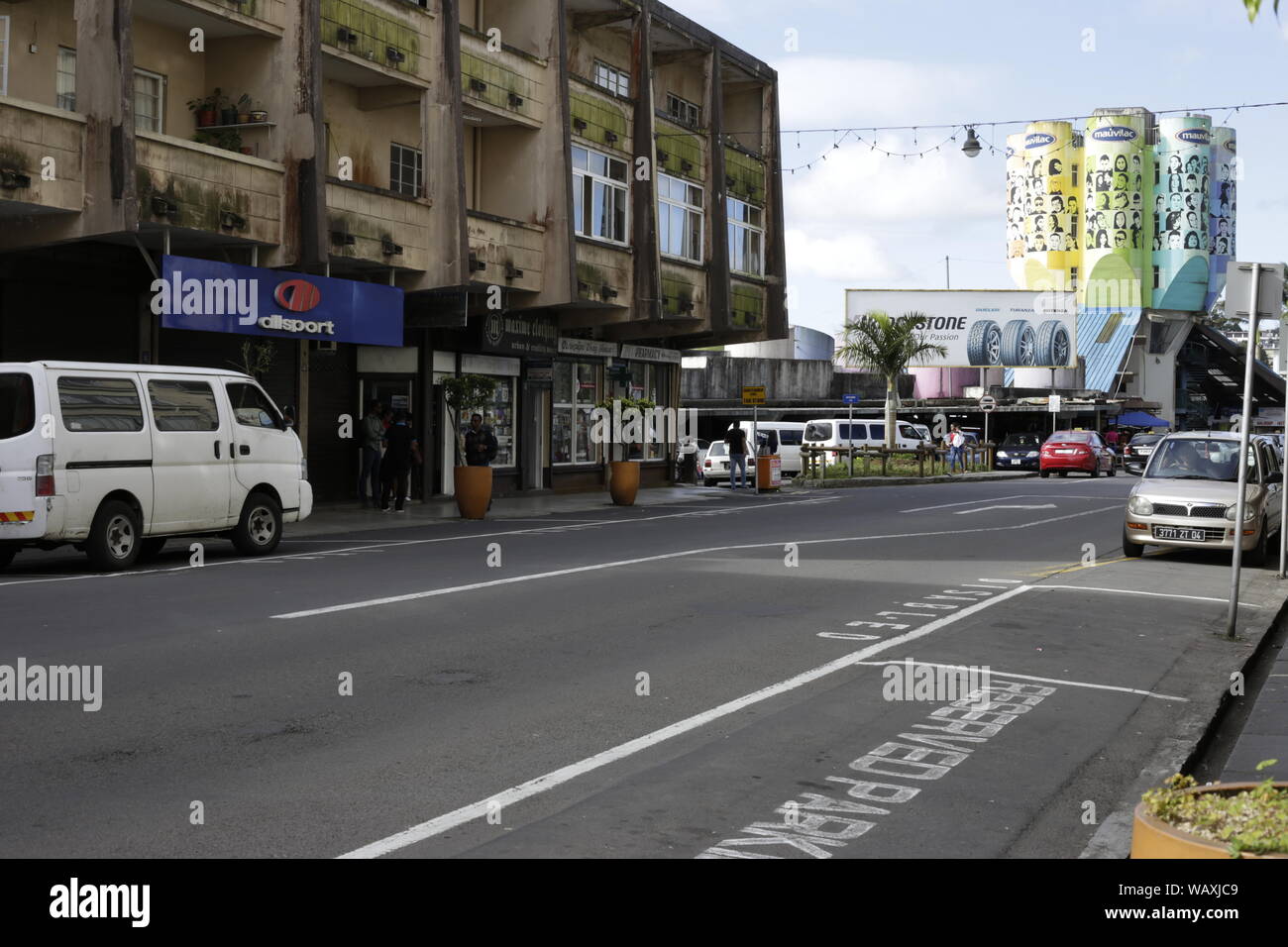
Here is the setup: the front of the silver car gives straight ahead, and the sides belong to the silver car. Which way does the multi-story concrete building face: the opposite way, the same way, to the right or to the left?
to the left

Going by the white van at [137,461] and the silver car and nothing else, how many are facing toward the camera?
1

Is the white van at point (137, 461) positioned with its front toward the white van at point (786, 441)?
yes

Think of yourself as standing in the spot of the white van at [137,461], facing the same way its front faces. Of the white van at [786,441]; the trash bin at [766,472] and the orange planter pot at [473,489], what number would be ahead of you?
3

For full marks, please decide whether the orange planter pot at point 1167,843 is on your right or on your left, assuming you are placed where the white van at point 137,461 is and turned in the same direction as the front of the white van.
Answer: on your right

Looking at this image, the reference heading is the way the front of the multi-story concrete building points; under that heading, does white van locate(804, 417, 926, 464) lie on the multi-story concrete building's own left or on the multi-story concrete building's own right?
on the multi-story concrete building's own left

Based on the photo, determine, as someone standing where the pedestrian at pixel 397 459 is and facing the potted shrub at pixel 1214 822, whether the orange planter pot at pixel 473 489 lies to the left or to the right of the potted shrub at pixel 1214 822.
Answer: left

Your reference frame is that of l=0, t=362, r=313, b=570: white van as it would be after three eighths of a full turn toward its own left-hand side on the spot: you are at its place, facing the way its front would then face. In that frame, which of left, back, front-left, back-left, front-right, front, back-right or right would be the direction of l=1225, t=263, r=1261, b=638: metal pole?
back-left

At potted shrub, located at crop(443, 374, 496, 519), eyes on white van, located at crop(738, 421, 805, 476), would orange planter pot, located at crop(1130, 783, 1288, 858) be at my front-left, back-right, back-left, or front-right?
back-right

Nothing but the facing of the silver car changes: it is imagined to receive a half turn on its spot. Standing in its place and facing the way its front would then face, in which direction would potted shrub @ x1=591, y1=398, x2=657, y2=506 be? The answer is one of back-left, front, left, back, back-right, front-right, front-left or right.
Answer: front-left

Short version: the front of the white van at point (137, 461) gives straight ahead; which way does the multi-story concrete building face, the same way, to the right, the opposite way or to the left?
to the right

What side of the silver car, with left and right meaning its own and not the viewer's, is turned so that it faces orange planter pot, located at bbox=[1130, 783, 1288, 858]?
front

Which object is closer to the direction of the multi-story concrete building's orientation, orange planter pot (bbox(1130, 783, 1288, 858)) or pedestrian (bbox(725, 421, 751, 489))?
the orange planter pot

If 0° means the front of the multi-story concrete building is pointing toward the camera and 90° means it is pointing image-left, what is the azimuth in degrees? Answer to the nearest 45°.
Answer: approximately 315°

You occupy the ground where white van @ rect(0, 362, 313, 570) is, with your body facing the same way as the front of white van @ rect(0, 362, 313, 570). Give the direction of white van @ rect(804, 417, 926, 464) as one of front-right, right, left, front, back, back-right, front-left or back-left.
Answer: front

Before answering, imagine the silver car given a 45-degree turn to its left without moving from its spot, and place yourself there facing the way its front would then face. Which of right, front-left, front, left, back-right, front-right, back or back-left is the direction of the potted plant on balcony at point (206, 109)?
back-right

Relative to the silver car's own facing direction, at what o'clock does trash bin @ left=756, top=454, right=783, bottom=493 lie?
The trash bin is roughly at 5 o'clock from the silver car.

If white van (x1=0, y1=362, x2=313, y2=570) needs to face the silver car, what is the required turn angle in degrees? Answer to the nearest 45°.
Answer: approximately 45° to its right

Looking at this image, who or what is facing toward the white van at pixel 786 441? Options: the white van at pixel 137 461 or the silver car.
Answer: the white van at pixel 137 461

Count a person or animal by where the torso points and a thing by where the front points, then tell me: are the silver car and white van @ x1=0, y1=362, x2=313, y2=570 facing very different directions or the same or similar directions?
very different directions

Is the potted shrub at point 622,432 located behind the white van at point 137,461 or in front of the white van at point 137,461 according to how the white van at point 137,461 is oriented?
in front
